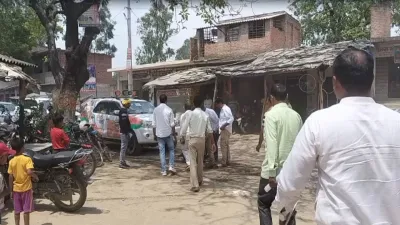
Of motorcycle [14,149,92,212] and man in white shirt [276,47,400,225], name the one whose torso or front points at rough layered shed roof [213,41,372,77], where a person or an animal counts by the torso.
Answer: the man in white shirt

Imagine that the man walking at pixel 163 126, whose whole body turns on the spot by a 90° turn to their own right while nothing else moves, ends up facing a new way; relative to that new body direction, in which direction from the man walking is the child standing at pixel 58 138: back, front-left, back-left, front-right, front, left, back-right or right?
back-right

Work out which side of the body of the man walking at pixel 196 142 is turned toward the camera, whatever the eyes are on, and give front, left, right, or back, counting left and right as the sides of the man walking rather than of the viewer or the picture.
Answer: back

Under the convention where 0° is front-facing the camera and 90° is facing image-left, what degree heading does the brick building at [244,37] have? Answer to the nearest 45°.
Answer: approximately 45°

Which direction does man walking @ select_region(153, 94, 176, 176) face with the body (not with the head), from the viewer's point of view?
away from the camera

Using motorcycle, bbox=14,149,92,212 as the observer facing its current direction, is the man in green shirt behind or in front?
behind

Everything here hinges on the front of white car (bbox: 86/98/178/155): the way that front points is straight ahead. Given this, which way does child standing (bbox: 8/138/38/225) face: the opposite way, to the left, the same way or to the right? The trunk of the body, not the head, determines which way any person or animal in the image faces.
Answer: to the left
